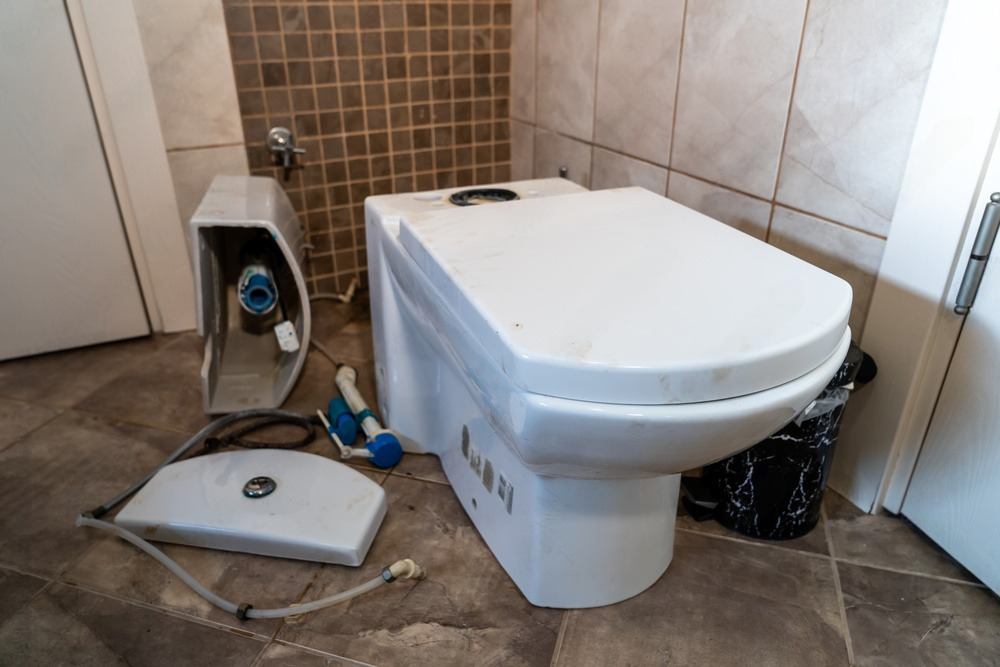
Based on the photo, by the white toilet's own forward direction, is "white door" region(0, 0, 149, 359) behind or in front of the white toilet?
behind

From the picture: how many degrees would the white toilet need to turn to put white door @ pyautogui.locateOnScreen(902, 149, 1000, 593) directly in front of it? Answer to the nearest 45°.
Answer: approximately 90° to its left

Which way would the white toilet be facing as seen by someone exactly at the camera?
facing the viewer and to the right of the viewer

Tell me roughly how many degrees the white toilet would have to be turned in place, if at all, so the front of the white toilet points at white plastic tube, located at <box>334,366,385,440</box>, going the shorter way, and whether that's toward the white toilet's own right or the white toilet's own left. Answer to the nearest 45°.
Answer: approximately 180°
